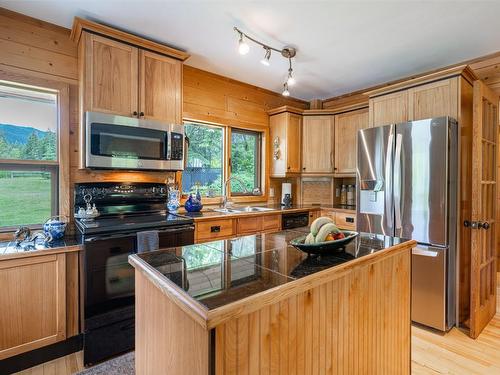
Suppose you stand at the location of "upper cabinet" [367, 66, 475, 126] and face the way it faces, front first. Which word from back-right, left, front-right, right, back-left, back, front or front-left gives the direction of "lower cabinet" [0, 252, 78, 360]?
front

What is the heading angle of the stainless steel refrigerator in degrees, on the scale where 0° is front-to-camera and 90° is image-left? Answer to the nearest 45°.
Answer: approximately 45°

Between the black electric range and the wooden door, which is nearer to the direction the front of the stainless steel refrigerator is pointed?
the black electric range

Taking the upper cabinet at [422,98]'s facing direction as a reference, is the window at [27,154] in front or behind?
in front

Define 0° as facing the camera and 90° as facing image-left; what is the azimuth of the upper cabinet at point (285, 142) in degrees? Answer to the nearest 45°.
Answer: approximately 315°

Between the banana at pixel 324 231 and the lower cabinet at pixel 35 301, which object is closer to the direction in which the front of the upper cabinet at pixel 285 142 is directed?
the banana

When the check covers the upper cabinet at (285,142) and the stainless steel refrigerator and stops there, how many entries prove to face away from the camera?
0

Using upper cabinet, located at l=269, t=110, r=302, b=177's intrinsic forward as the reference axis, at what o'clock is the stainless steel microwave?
The stainless steel microwave is roughly at 3 o'clock from the upper cabinet.

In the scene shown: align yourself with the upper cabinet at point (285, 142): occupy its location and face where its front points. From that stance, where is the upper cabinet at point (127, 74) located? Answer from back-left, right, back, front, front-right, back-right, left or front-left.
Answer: right

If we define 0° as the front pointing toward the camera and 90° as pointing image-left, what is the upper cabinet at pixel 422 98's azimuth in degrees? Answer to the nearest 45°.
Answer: approximately 45°

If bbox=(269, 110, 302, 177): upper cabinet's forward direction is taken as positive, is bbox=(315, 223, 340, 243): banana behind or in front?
in front

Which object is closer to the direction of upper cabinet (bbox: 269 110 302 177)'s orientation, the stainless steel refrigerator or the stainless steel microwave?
the stainless steel refrigerator
